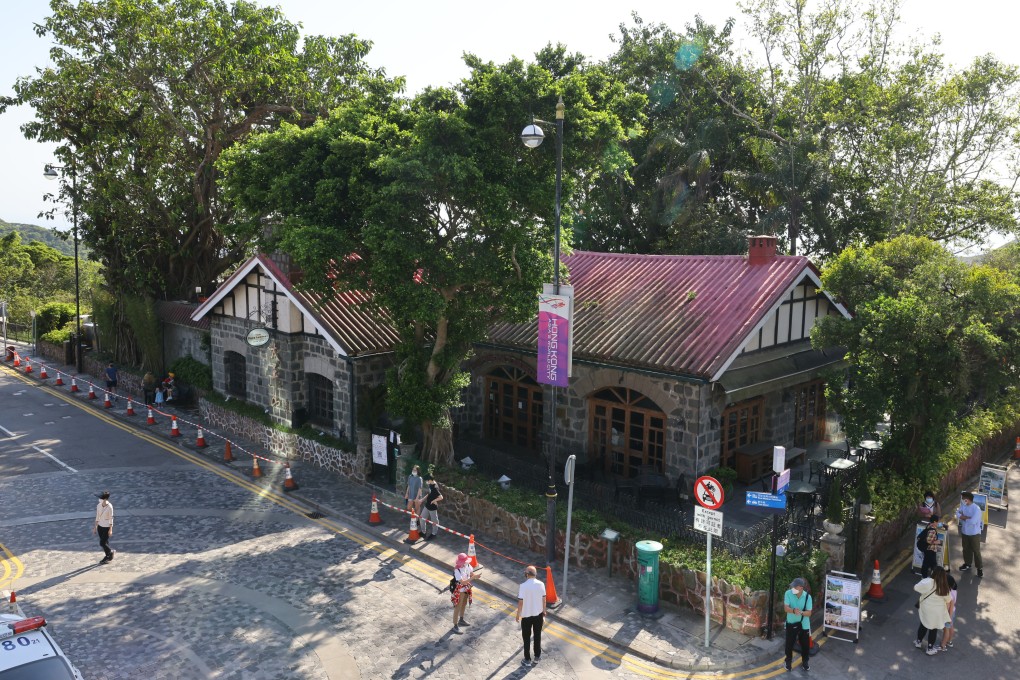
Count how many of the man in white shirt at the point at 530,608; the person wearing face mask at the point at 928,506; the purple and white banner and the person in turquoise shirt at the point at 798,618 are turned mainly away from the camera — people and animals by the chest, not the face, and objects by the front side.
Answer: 1

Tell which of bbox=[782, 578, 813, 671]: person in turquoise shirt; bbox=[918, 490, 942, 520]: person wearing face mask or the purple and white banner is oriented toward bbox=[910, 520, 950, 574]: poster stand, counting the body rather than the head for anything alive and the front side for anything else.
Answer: the person wearing face mask

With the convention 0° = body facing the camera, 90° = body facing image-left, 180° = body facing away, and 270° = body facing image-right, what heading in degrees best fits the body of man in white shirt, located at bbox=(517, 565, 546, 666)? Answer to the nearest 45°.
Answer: approximately 180°

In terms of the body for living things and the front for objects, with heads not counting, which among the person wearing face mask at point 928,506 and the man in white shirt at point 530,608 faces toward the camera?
the person wearing face mask

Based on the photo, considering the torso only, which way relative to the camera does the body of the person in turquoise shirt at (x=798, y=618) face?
toward the camera

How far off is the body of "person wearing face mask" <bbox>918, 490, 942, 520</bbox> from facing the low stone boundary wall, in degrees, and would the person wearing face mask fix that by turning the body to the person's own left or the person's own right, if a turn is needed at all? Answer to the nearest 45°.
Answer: approximately 90° to the person's own right

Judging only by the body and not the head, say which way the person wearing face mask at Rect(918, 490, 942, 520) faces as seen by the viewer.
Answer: toward the camera

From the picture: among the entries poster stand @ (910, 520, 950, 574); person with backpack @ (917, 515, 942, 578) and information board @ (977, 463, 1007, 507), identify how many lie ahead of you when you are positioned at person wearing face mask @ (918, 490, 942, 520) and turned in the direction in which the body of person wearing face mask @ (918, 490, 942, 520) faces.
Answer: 2

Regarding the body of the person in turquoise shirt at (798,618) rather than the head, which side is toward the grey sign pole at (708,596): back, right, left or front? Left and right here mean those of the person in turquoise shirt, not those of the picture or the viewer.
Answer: right

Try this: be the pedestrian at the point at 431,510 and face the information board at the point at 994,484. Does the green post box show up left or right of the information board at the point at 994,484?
right

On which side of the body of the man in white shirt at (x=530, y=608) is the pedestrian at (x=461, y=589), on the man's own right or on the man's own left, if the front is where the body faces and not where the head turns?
on the man's own left

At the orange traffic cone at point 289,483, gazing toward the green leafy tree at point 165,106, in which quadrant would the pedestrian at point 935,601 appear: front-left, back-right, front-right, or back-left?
back-right

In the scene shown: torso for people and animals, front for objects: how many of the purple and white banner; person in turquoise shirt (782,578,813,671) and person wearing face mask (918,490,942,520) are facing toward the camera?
3

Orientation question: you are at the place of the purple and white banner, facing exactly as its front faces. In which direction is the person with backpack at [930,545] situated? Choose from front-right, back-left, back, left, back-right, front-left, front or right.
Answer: left

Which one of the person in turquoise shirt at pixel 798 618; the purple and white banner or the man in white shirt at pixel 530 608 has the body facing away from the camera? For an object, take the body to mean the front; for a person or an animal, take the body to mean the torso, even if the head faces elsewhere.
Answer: the man in white shirt

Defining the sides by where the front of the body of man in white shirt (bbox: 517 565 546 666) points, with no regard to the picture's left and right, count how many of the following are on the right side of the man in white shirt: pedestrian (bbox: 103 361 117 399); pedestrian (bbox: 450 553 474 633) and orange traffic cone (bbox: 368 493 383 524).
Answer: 0

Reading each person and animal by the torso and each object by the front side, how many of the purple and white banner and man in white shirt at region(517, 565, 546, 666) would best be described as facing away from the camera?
1
